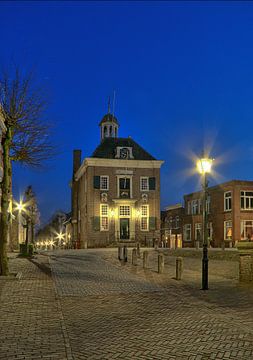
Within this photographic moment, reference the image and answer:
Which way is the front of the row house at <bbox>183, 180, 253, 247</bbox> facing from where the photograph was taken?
facing the viewer and to the left of the viewer
